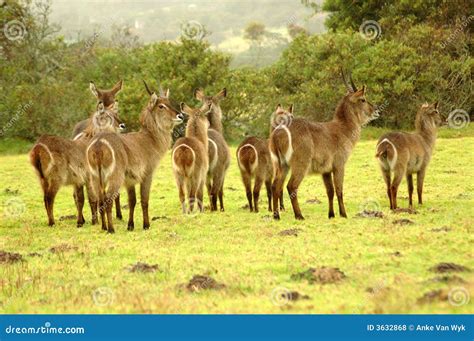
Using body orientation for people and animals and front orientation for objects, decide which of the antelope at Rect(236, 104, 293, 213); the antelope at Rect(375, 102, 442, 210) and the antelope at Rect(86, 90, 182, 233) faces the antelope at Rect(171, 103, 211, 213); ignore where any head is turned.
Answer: the antelope at Rect(86, 90, 182, 233)

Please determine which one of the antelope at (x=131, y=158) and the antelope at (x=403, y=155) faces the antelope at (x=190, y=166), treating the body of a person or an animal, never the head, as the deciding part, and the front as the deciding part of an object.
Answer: the antelope at (x=131, y=158)

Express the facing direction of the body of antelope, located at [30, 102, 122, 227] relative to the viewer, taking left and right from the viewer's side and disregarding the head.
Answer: facing away from the viewer and to the right of the viewer

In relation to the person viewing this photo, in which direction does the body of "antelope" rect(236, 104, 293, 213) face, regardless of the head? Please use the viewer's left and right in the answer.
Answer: facing away from the viewer and to the right of the viewer

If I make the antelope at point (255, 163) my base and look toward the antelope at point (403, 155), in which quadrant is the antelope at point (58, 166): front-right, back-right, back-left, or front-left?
back-right

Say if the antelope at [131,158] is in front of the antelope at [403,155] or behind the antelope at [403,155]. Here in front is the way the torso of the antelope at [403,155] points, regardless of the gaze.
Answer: behind

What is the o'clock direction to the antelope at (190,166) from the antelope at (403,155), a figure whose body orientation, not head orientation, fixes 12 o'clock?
the antelope at (190,166) is roughly at 7 o'clock from the antelope at (403,155).

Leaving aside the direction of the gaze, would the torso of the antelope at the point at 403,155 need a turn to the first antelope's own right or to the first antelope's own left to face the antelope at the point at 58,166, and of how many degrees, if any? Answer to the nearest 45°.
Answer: approximately 180°

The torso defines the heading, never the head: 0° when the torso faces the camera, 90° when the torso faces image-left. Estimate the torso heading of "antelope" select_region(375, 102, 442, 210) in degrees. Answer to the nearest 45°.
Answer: approximately 225°

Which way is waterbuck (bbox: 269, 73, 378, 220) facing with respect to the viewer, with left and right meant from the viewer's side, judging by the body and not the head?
facing away from the viewer and to the right of the viewer

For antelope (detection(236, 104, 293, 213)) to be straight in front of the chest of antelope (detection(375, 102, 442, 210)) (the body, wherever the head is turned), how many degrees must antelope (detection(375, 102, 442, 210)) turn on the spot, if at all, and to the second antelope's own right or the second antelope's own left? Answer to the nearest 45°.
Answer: approximately 135° to the second antelope's own left

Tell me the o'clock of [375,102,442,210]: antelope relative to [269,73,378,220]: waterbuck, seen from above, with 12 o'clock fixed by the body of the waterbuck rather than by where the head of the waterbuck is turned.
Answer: The antelope is roughly at 12 o'clock from the waterbuck.
